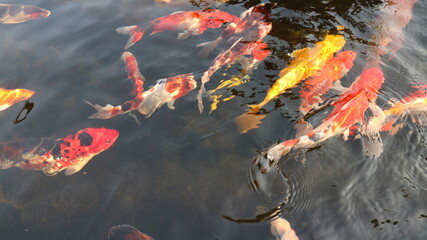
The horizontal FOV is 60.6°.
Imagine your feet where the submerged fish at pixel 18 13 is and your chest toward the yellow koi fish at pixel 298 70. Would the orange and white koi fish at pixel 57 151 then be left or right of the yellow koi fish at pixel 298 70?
right

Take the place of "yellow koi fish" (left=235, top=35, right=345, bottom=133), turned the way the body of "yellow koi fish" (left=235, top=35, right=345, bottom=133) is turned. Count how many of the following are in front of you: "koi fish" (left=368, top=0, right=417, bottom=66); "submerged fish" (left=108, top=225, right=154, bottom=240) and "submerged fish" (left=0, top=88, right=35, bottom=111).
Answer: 1

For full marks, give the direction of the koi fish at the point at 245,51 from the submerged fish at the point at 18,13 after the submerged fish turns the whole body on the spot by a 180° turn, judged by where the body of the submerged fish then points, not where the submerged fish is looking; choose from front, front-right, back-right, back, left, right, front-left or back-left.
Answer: back-left

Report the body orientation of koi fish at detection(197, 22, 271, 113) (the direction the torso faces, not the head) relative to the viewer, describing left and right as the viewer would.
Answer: facing away from the viewer and to the right of the viewer

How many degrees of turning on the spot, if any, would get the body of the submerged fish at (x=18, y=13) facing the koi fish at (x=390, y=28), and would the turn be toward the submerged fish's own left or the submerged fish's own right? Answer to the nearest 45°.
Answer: approximately 45° to the submerged fish's own right

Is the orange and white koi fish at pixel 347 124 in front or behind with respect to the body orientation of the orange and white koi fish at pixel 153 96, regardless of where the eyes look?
in front

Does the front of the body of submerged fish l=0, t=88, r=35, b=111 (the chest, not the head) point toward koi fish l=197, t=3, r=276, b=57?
yes

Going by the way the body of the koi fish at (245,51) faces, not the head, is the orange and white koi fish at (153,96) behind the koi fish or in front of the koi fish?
behind

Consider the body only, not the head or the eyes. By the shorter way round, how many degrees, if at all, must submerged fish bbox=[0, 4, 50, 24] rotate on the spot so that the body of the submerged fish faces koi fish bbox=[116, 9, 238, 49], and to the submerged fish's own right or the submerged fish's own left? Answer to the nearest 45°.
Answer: approximately 45° to the submerged fish's own right

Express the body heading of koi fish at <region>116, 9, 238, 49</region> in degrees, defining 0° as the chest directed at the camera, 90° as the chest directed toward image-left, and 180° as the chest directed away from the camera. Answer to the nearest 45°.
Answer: approximately 270°

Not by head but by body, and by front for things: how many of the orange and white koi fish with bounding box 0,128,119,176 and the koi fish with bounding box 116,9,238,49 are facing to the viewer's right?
2

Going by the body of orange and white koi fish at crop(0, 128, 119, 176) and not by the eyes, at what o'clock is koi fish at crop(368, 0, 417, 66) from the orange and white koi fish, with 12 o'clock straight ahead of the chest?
The koi fish is roughly at 12 o'clock from the orange and white koi fish.

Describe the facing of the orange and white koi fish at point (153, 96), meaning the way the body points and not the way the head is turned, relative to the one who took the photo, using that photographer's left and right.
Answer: facing to the right of the viewer

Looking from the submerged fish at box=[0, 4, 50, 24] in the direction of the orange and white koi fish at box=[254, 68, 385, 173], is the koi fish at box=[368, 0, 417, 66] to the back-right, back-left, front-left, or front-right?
front-left

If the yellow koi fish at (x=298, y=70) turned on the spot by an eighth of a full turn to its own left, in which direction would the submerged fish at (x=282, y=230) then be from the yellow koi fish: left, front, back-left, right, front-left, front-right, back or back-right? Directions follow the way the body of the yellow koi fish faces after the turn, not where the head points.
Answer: back

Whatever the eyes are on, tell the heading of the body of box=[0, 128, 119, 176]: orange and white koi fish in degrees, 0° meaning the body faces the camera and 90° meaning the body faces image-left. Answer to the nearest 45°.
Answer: approximately 270°

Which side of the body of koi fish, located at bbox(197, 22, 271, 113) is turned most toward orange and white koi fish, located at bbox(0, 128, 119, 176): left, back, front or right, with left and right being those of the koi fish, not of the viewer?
back
